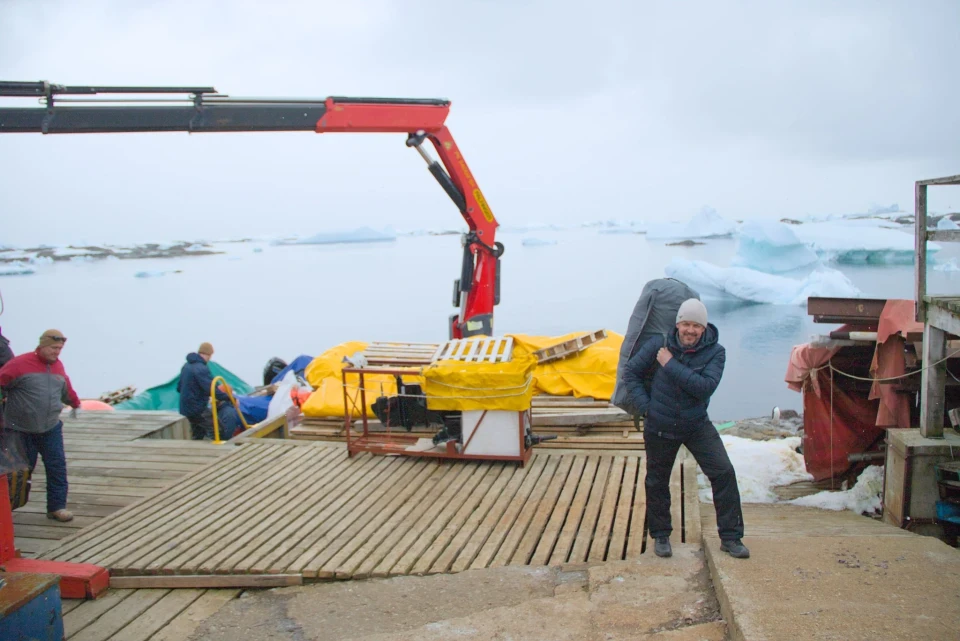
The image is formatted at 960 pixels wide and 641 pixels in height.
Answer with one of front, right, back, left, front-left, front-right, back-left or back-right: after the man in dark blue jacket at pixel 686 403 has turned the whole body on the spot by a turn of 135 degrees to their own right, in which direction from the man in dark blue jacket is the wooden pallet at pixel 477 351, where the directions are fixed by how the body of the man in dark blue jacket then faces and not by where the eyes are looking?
front

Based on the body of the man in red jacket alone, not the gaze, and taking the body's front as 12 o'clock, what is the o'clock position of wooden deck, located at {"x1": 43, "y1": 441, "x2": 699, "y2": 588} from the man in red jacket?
The wooden deck is roughly at 12 o'clock from the man in red jacket.

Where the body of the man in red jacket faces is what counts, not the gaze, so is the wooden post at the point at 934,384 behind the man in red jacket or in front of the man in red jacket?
in front

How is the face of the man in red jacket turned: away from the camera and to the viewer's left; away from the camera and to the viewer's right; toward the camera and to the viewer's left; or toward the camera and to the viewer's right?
toward the camera and to the viewer's right

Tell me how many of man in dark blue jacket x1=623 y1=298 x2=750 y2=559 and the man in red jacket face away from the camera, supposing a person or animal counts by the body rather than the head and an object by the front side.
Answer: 0

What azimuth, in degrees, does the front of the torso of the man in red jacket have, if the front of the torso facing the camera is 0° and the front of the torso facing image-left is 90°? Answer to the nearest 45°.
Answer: approximately 315°

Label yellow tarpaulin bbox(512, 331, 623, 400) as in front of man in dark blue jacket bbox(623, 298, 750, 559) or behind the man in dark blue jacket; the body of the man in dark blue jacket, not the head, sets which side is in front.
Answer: behind

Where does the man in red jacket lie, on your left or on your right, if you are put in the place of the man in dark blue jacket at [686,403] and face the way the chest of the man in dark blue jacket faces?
on your right

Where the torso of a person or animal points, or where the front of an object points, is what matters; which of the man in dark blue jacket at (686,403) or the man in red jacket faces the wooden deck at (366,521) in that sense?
the man in red jacket

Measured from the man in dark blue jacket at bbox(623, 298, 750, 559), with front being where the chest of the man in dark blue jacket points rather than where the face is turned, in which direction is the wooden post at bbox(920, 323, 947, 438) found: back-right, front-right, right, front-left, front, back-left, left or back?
back-left

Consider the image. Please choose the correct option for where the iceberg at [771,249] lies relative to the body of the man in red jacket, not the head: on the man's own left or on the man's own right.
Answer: on the man's own left

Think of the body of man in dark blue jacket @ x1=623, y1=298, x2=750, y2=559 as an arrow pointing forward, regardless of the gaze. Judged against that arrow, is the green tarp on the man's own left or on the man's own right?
on the man's own right
